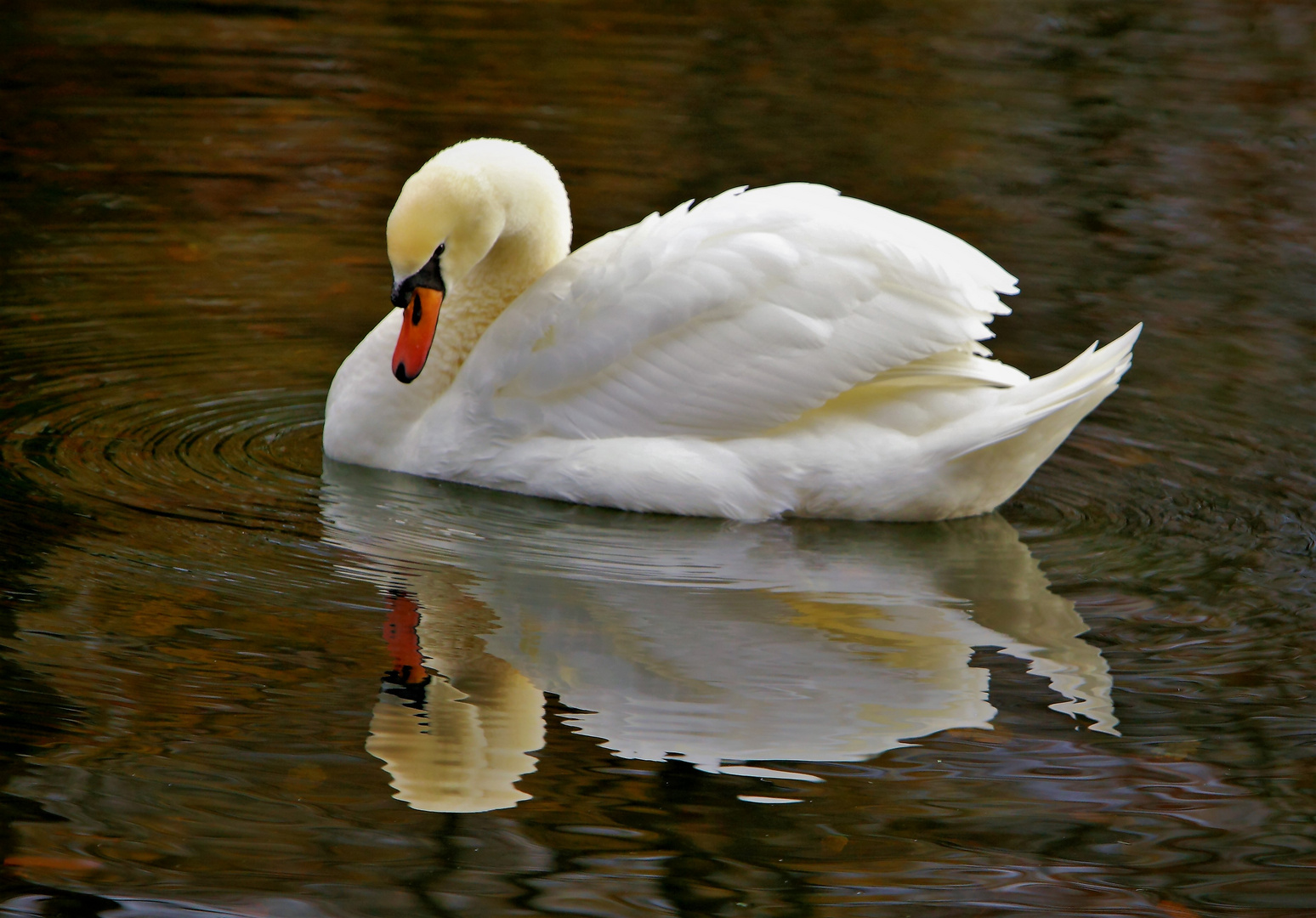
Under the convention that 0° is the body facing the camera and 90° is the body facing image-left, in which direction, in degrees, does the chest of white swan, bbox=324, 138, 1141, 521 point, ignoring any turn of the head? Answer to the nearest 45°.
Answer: approximately 90°
